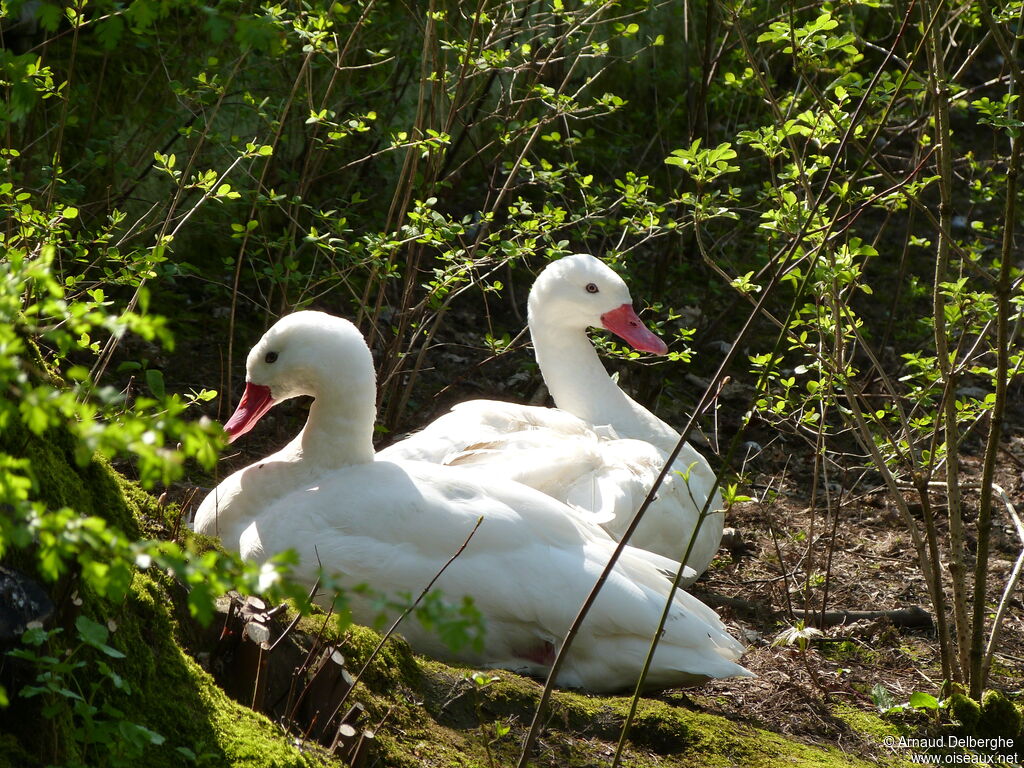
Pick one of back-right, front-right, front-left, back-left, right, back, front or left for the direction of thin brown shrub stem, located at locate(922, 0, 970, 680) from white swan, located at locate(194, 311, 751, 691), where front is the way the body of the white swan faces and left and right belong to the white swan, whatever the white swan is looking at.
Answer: back

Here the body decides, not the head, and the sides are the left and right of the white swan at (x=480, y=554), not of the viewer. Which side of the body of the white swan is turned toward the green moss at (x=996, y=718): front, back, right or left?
back

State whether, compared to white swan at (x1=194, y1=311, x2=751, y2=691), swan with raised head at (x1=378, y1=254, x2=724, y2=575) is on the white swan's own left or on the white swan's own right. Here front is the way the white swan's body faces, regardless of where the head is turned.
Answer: on the white swan's own right

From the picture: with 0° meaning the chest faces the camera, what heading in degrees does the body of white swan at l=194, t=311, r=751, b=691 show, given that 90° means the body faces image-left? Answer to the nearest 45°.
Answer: approximately 90°

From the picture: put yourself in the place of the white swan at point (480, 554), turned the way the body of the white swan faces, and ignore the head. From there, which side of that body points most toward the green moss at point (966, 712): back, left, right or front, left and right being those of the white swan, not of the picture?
back

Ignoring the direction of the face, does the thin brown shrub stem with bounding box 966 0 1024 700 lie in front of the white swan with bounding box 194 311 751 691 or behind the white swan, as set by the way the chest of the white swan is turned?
behind

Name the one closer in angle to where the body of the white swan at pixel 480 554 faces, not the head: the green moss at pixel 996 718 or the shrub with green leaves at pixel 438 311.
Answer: the shrub with green leaves

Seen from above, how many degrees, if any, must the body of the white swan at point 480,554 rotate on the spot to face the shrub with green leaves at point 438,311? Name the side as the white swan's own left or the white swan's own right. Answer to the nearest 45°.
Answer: approximately 90° to the white swan's own right
